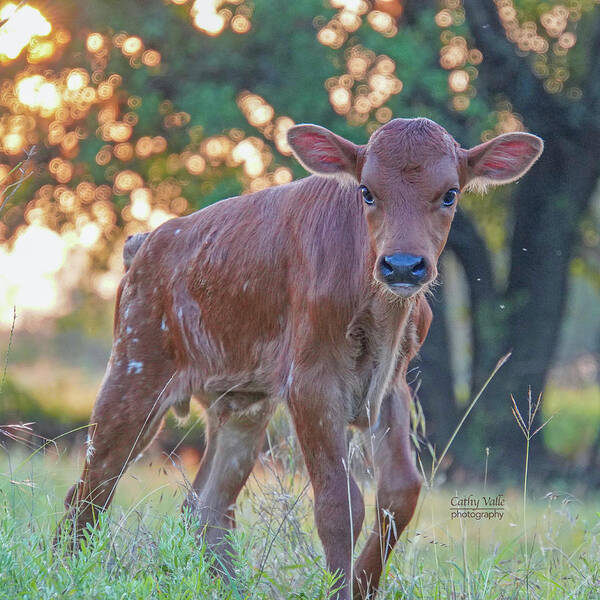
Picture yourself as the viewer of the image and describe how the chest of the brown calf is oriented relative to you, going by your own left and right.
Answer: facing the viewer and to the right of the viewer

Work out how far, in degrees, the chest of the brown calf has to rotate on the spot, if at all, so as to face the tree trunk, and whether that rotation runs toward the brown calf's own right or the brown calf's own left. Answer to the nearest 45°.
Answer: approximately 135° to the brown calf's own left
